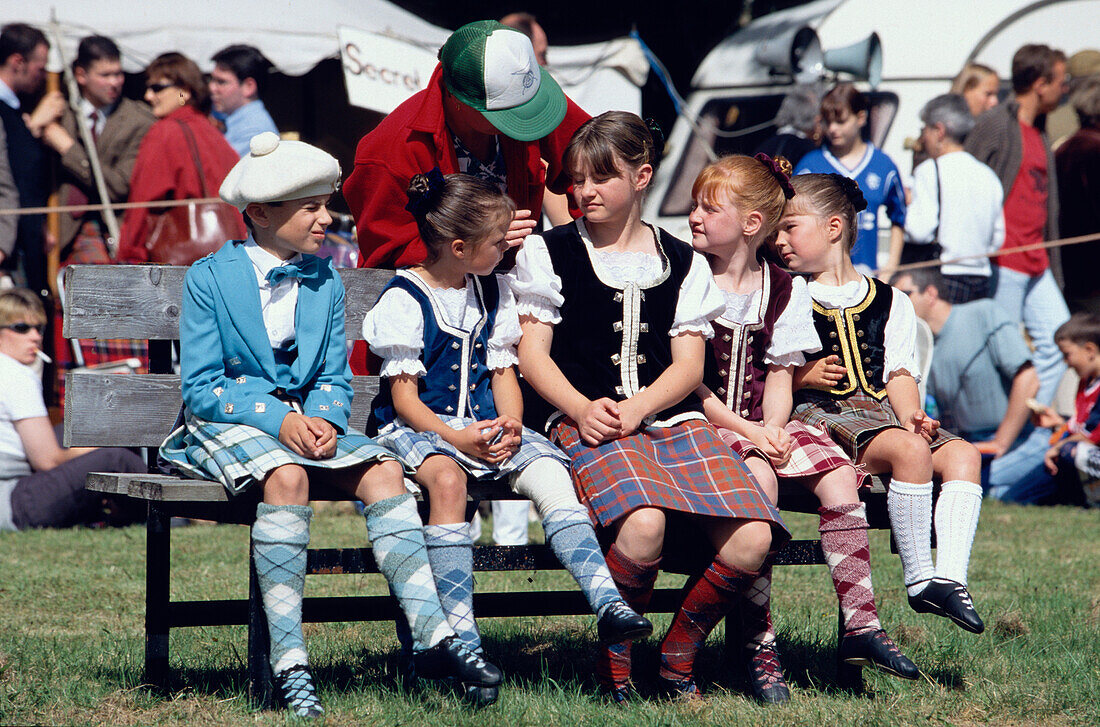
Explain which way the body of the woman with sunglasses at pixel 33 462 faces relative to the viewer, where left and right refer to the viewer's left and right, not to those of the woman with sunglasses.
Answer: facing to the right of the viewer

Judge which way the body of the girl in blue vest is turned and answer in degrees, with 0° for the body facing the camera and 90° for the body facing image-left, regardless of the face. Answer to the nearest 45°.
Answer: approximately 315°

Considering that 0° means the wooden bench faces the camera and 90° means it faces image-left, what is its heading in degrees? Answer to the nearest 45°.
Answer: approximately 315°

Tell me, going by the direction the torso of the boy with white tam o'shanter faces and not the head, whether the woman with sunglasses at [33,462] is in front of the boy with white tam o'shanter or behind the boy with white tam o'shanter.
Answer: behind

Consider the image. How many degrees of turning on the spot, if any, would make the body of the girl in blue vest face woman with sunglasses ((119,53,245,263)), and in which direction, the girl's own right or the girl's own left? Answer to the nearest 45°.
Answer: approximately 180°

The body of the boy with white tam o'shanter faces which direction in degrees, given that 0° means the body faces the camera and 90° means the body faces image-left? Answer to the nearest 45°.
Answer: approximately 315°
